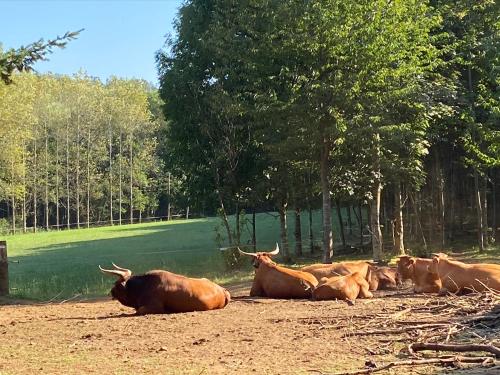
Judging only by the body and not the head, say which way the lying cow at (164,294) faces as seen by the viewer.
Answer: to the viewer's left

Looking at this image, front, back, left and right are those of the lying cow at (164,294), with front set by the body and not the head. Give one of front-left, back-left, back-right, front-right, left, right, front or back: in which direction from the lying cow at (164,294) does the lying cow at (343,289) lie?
back

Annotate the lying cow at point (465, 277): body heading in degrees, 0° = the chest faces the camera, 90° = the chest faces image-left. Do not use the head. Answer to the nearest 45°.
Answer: approximately 90°

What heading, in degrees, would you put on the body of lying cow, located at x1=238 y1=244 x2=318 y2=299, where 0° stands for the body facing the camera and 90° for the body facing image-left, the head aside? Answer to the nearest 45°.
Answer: approximately 90°

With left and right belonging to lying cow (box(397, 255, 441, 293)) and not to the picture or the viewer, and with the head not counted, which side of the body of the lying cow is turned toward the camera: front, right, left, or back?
left

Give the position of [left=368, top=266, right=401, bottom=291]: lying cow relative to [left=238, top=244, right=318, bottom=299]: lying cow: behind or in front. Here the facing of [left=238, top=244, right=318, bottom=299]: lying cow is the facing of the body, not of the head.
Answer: behind
